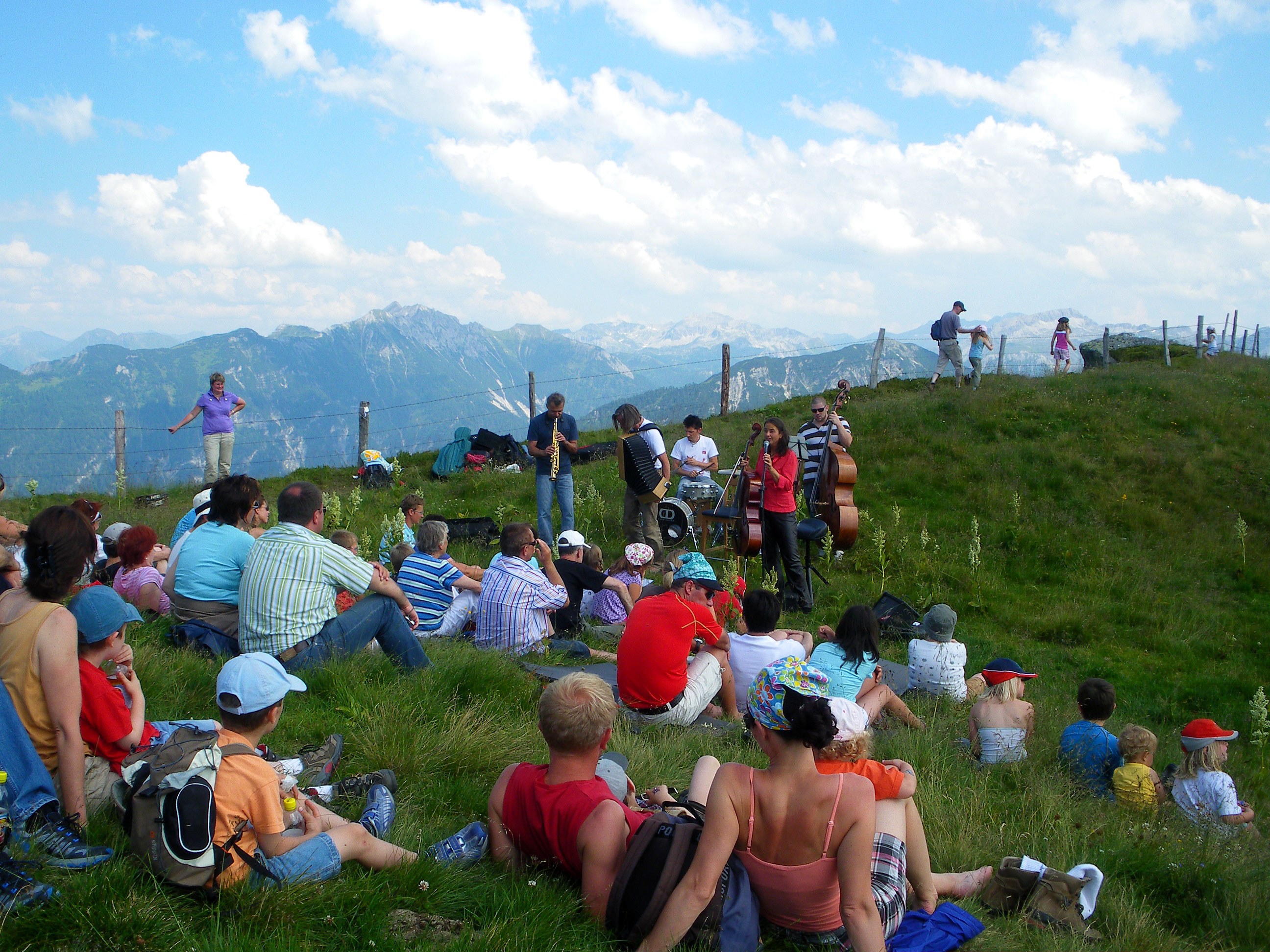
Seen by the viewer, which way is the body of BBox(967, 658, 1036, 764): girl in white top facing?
away from the camera

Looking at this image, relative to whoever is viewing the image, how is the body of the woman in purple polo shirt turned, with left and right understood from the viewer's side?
facing the viewer

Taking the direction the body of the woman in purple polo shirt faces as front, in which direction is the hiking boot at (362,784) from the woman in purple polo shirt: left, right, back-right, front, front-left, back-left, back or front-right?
front

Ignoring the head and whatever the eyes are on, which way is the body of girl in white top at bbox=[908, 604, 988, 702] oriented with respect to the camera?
away from the camera

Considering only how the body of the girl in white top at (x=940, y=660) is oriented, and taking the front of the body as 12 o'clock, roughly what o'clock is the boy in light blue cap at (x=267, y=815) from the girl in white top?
The boy in light blue cap is roughly at 7 o'clock from the girl in white top.

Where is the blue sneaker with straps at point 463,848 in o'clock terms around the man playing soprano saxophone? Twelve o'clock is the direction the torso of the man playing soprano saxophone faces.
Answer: The blue sneaker with straps is roughly at 12 o'clock from the man playing soprano saxophone.

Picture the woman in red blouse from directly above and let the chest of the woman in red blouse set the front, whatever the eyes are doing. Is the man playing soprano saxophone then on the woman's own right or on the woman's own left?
on the woman's own right

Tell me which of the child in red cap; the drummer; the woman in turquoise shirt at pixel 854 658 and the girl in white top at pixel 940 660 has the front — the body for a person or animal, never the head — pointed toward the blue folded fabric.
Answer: the drummer

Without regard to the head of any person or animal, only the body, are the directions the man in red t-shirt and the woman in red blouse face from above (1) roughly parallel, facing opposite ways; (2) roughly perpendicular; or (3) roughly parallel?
roughly parallel, facing opposite ways

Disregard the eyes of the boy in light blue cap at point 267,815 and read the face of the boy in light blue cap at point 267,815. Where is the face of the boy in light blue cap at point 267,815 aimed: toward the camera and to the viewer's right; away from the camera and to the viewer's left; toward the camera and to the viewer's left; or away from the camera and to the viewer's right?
away from the camera and to the viewer's right

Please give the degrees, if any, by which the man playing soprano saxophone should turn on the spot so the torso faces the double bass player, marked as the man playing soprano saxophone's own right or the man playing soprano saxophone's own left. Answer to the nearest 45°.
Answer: approximately 90° to the man playing soprano saxophone's own left

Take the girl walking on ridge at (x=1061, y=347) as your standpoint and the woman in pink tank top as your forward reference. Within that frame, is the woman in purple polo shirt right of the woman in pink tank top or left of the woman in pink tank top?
right

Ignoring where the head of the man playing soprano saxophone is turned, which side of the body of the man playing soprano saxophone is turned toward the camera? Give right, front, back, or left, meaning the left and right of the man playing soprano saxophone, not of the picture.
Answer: front

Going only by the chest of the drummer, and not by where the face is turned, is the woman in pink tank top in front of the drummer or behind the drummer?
in front

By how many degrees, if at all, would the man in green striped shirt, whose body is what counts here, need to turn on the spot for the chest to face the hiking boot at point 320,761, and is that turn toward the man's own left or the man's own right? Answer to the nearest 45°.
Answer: approximately 135° to the man's own right

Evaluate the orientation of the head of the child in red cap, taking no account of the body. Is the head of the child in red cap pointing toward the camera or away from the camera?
away from the camera

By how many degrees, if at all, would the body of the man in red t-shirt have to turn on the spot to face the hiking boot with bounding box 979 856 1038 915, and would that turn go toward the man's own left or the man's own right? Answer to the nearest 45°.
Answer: approximately 90° to the man's own right

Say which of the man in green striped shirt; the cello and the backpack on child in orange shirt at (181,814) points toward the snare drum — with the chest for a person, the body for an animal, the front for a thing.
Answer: the man in green striped shirt
